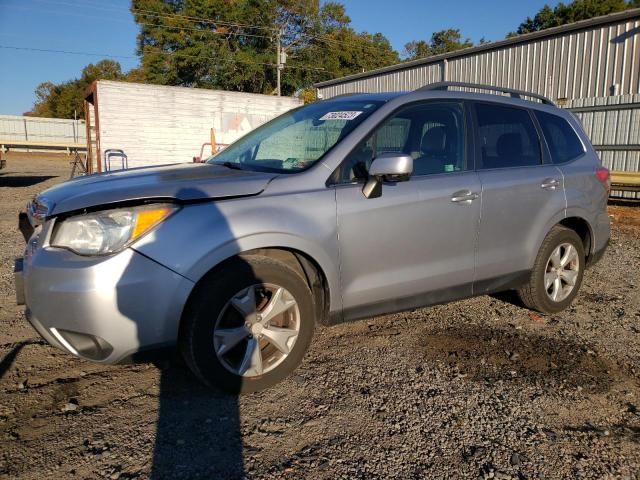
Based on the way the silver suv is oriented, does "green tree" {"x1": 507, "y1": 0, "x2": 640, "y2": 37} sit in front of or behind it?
behind

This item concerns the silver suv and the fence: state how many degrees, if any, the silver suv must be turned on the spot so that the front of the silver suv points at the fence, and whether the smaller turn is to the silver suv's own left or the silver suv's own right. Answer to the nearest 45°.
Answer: approximately 90° to the silver suv's own right

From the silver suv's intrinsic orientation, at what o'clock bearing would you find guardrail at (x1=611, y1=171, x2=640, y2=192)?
The guardrail is roughly at 6 o'clock from the silver suv.

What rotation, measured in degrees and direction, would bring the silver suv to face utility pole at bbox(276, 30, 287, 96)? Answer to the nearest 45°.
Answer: approximately 135° to its right

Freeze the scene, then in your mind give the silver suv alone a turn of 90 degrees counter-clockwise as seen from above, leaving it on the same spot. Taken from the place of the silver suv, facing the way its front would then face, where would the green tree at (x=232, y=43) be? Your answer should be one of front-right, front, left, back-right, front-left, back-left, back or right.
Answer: back-left

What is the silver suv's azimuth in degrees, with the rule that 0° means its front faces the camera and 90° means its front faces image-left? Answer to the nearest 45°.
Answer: approximately 45°

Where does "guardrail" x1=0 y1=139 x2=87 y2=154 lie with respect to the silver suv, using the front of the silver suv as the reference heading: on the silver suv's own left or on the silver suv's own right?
on the silver suv's own right

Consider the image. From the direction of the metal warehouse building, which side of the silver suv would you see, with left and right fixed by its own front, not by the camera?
back
